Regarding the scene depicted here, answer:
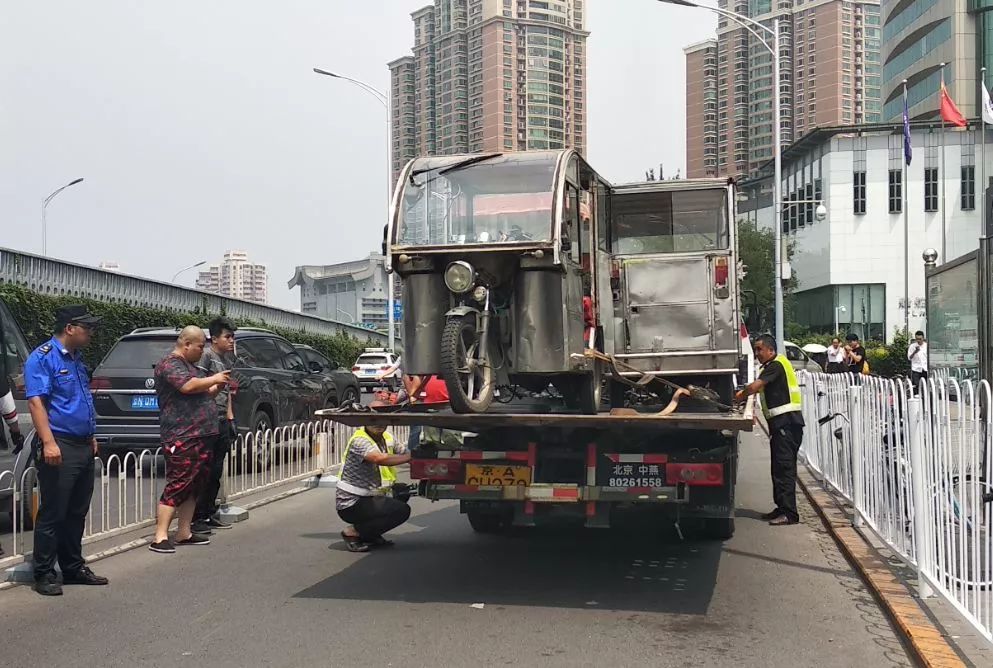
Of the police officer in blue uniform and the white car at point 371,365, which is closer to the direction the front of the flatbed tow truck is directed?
the white car

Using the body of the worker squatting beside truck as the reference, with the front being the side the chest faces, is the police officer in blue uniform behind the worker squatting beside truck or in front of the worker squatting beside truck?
behind

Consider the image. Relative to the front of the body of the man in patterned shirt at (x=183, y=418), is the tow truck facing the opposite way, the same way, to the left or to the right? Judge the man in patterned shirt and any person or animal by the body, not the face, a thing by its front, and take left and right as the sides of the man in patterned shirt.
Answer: to the left

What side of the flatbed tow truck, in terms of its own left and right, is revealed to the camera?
back

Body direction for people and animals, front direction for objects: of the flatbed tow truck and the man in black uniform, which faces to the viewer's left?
the man in black uniform

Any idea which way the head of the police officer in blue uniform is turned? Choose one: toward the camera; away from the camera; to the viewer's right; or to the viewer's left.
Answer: to the viewer's right

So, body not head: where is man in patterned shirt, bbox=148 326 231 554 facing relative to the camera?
to the viewer's right

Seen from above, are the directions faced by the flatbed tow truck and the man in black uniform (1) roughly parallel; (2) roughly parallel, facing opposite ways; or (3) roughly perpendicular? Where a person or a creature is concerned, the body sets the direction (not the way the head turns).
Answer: roughly perpendicular

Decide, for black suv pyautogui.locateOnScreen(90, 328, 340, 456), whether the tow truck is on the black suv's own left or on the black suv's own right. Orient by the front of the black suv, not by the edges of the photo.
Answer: on the black suv's own right
